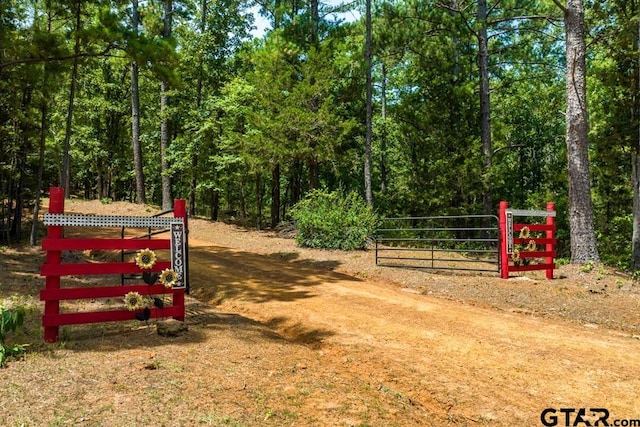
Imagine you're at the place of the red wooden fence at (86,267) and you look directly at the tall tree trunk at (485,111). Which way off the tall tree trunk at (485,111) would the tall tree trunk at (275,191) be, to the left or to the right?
left

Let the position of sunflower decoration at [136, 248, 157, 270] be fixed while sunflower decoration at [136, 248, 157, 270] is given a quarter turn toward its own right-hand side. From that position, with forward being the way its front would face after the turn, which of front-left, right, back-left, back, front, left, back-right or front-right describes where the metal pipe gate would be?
back-right

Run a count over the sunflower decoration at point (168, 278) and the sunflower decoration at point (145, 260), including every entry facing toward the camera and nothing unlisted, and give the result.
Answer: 2

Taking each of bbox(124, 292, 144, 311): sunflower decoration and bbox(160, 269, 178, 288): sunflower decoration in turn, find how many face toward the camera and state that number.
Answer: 2
